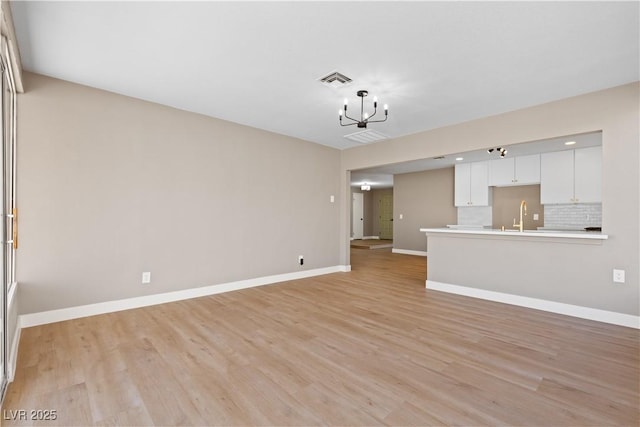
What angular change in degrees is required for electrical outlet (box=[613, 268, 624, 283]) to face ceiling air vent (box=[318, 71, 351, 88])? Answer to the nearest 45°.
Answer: approximately 45° to its right

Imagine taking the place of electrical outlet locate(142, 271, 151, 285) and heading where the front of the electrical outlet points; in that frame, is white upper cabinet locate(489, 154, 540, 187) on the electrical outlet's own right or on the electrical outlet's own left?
on the electrical outlet's own left

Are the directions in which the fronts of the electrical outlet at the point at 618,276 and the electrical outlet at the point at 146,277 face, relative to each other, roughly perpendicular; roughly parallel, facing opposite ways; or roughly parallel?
roughly perpendicular

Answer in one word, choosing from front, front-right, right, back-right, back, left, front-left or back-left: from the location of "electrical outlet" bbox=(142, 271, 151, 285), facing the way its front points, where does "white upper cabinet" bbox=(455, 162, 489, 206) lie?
left

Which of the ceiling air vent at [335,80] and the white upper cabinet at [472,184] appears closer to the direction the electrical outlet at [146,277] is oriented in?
the ceiling air vent

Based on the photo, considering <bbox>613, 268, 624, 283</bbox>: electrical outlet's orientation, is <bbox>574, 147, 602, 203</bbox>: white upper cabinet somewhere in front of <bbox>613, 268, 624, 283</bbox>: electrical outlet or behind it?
behind

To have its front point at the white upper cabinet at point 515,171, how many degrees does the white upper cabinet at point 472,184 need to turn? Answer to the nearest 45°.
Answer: approximately 45° to its left

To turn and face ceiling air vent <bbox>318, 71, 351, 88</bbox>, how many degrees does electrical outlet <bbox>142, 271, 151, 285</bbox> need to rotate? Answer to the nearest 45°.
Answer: approximately 45° to its left

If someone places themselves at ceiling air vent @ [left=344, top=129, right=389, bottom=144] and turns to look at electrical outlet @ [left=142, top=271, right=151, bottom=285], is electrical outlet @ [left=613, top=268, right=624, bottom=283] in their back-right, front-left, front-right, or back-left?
back-left
